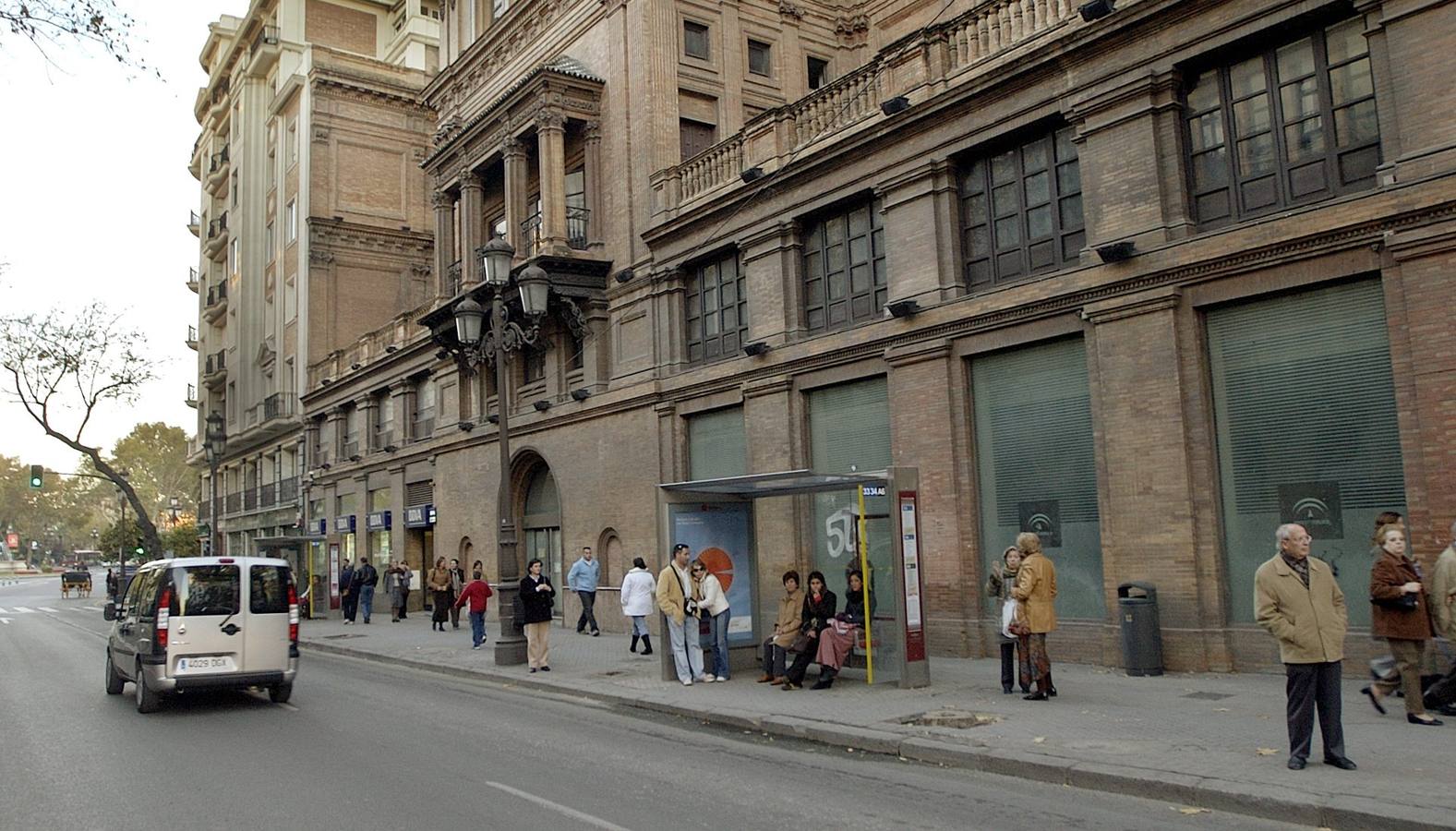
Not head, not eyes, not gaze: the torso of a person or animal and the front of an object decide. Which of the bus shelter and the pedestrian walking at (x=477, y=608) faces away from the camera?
the pedestrian walking

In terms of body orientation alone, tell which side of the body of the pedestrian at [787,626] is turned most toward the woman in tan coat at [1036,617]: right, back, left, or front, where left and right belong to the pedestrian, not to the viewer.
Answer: left

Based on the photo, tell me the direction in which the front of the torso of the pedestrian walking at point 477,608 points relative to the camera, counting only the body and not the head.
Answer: away from the camera

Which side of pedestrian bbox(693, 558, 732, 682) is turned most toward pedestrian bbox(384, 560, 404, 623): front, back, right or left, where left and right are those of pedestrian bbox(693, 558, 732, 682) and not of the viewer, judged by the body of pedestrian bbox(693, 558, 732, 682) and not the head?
right

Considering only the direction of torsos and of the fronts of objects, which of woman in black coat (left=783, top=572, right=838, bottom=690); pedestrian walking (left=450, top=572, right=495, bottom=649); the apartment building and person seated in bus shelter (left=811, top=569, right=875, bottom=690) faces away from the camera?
pedestrian walking (left=450, top=572, right=495, bottom=649)

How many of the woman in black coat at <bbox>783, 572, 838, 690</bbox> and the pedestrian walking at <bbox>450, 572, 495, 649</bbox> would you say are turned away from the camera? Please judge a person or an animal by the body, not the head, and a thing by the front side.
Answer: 1

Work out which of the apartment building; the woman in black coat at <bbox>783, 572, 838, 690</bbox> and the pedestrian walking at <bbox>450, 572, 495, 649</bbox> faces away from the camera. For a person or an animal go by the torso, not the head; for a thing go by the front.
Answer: the pedestrian walking

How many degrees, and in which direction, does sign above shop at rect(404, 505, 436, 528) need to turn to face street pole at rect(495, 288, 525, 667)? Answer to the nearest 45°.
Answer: approximately 45° to its left

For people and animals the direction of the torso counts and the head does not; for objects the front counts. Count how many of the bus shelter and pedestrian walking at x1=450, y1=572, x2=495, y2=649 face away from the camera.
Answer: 1

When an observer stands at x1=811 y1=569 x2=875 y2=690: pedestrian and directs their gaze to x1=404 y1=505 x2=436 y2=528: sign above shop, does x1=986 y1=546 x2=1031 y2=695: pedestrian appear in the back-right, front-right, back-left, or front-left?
back-right

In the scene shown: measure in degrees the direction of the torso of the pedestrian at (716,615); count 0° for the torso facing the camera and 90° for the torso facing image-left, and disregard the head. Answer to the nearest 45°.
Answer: approximately 45°
